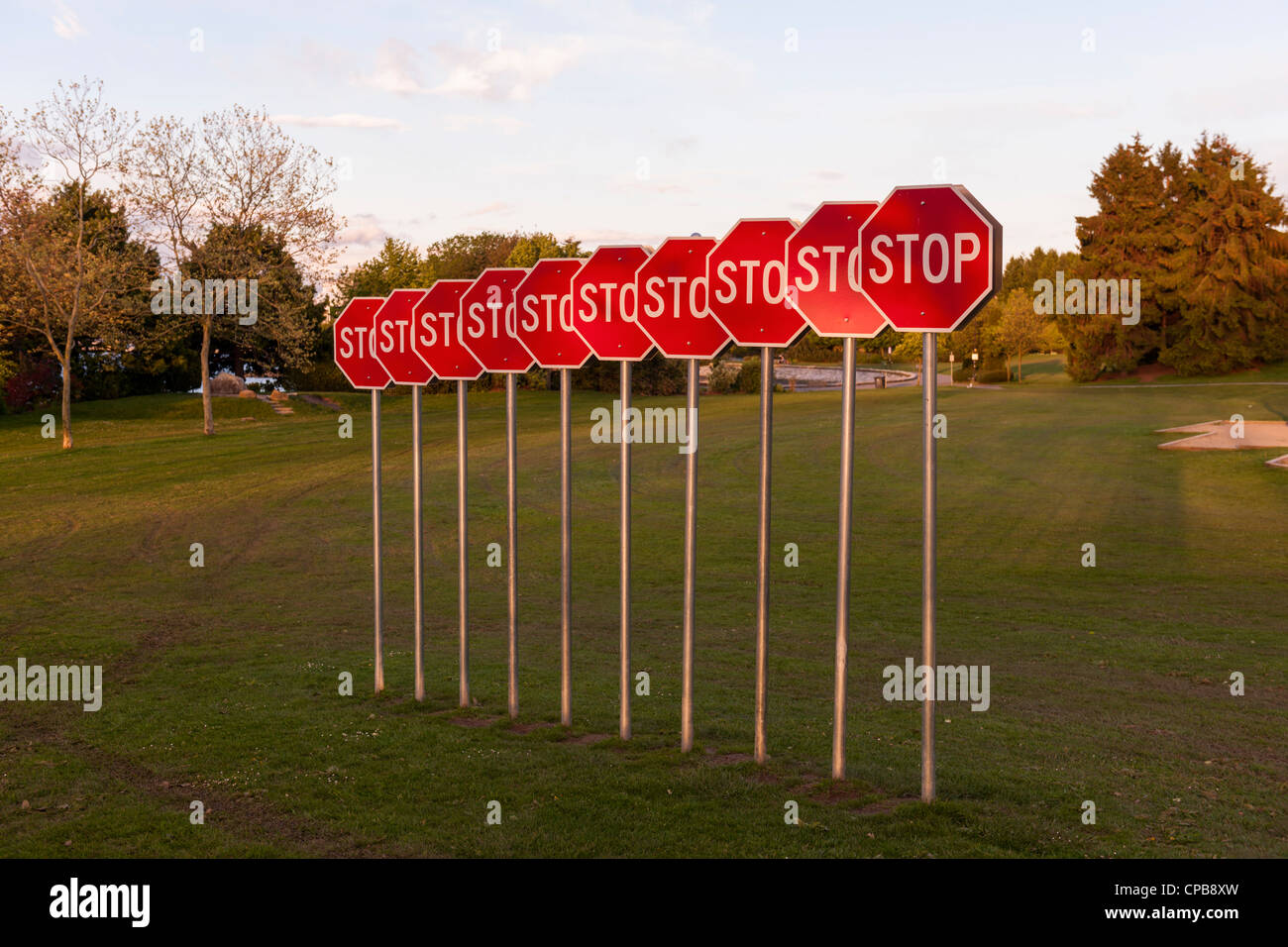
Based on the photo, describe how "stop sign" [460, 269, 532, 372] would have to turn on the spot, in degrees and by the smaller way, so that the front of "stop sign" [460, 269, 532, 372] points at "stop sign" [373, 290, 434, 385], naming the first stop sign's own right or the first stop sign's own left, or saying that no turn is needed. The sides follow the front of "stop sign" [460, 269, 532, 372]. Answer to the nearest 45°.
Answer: approximately 135° to the first stop sign's own right

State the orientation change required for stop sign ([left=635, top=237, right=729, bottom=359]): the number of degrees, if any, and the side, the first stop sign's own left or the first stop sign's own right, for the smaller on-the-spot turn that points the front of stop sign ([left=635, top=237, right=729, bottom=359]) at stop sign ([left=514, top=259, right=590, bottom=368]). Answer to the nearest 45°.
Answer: approximately 135° to the first stop sign's own right

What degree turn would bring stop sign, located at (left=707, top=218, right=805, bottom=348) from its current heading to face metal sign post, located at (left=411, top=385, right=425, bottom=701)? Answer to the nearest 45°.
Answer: approximately 135° to its right

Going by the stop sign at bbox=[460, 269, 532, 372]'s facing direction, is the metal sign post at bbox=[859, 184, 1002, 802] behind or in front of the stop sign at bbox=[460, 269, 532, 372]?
in front

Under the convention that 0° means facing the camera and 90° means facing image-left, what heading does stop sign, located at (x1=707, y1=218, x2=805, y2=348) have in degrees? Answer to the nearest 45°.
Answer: approximately 0°

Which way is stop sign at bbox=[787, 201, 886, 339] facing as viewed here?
toward the camera

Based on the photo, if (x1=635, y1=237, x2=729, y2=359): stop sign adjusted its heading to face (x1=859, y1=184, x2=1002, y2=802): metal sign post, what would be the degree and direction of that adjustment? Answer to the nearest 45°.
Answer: approximately 45° to its left

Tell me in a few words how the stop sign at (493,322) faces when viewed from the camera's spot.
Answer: facing the viewer

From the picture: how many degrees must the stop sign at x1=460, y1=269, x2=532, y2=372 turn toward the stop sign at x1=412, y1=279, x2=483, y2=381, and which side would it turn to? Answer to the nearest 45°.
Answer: approximately 135° to its right

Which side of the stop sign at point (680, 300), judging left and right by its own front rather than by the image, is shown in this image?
front
